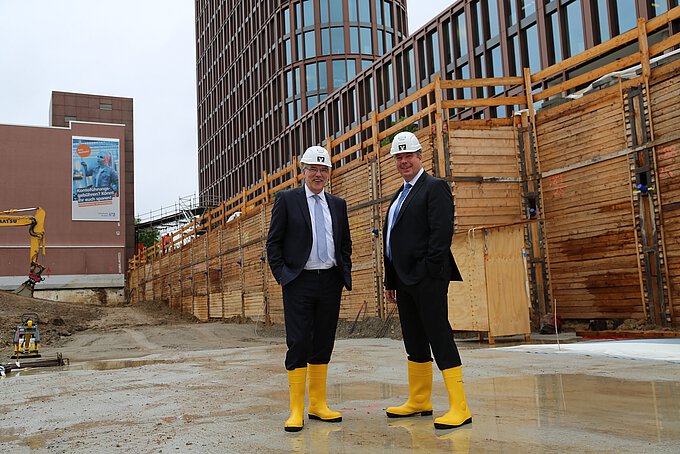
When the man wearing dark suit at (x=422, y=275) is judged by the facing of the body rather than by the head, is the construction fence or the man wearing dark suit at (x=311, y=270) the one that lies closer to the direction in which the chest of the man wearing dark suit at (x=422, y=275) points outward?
the man wearing dark suit

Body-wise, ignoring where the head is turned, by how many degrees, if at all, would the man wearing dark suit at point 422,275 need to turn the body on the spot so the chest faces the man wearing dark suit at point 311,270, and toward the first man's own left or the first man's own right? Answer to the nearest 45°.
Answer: approximately 45° to the first man's own right

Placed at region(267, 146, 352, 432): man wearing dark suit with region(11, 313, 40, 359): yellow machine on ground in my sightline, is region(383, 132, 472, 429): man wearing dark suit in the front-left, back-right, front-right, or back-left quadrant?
back-right

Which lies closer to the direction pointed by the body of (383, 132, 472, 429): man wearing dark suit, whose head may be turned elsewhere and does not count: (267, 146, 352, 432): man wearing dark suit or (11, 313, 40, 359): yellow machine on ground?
the man wearing dark suit

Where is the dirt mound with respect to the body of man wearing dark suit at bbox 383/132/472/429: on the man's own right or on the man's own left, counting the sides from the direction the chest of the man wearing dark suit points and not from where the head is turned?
on the man's own right

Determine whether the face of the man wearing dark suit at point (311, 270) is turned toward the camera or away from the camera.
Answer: toward the camera

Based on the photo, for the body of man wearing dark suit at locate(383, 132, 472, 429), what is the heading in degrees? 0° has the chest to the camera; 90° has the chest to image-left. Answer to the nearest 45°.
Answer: approximately 45°

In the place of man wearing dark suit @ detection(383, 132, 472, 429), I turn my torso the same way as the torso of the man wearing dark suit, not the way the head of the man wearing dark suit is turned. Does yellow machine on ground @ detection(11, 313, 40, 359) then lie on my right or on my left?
on my right
